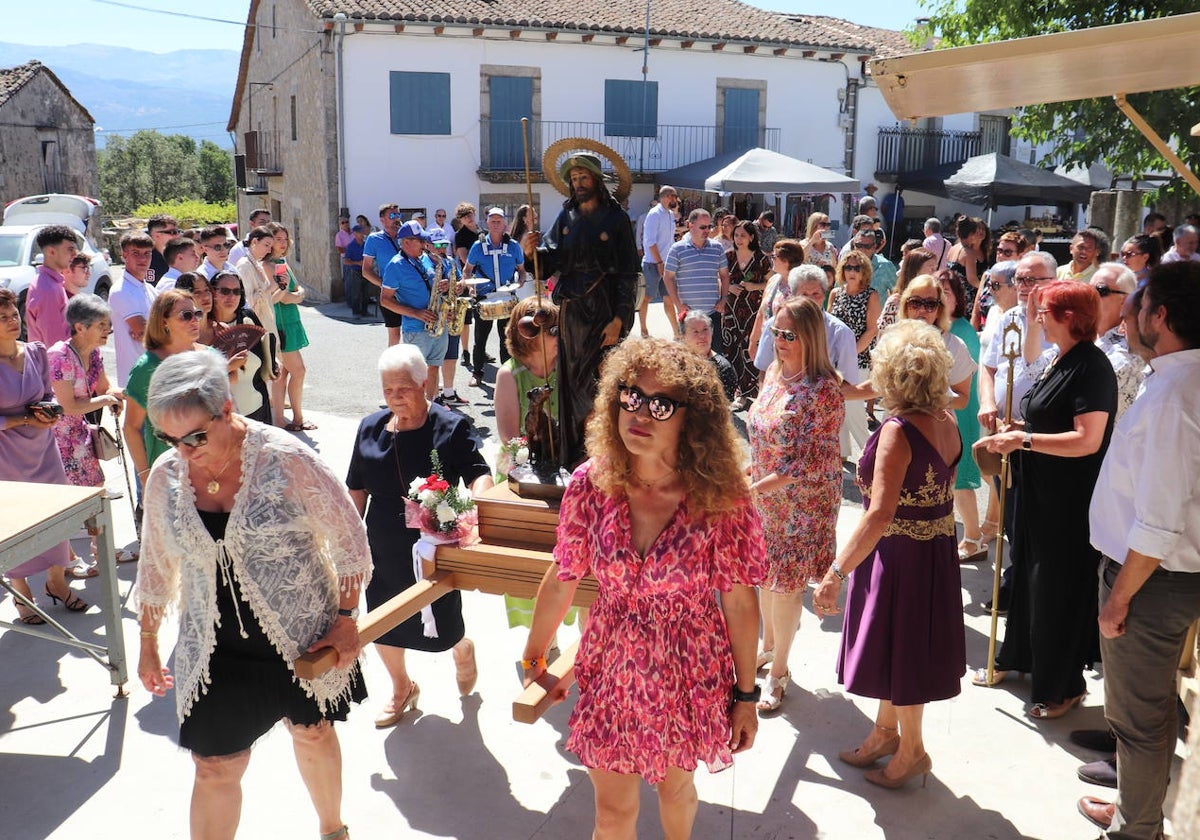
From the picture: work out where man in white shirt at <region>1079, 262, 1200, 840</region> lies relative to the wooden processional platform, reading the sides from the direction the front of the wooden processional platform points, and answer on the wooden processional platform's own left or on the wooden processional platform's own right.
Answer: on the wooden processional platform's own left

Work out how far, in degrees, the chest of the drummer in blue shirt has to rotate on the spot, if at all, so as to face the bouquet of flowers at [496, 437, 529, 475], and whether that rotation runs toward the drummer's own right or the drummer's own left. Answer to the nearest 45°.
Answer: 0° — they already face it

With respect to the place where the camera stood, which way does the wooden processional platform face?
facing the viewer and to the left of the viewer

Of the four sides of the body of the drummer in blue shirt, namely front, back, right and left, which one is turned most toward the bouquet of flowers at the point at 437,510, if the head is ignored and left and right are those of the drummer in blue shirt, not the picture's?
front

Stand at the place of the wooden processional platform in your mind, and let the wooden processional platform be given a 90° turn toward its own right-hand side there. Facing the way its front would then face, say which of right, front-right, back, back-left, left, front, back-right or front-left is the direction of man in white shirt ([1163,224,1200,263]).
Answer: right

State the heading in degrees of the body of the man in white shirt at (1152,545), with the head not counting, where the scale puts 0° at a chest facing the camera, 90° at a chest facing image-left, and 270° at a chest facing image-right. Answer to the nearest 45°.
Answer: approximately 90°

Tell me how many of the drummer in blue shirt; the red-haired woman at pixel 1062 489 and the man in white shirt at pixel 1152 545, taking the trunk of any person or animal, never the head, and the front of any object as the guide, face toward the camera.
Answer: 1

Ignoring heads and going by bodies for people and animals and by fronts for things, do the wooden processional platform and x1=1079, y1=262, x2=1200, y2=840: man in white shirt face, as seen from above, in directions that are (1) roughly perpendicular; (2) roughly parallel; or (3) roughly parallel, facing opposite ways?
roughly perpendicular

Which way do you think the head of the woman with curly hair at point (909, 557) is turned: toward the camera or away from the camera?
away from the camera

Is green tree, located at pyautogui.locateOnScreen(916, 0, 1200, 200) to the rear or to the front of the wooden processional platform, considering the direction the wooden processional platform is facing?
to the rear

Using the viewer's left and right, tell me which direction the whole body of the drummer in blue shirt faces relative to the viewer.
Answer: facing the viewer

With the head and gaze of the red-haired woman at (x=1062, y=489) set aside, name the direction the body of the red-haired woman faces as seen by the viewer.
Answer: to the viewer's left

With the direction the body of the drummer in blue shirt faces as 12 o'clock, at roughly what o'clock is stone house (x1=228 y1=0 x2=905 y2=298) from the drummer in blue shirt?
The stone house is roughly at 6 o'clock from the drummer in blue shirt.
